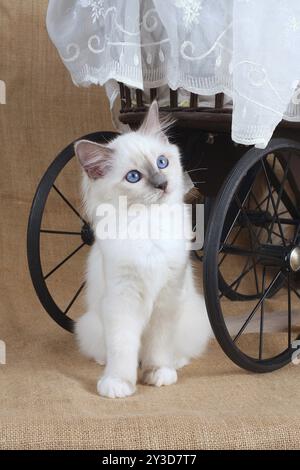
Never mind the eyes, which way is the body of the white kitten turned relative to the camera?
toward the camera
